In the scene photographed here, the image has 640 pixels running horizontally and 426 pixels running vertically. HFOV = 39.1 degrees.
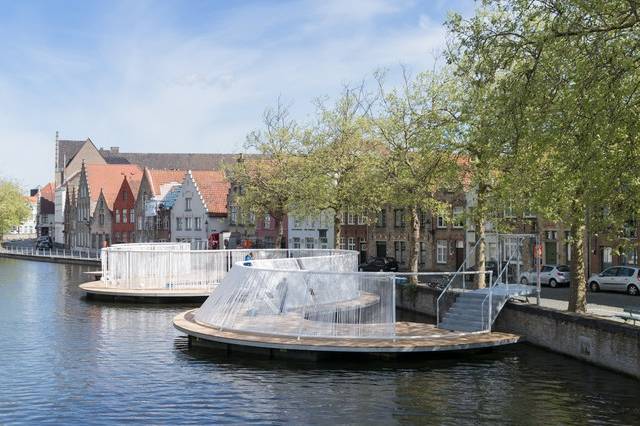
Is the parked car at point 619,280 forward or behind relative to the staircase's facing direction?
behind

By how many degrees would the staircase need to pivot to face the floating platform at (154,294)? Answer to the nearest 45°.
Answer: approximately 90° to its right

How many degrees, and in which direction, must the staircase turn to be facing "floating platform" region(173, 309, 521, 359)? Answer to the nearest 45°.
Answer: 0° — it already faces it

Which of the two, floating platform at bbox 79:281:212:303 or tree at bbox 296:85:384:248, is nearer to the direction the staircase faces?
the floating platform

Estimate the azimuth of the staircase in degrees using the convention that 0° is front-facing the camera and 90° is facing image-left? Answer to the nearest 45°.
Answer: approximately 45°

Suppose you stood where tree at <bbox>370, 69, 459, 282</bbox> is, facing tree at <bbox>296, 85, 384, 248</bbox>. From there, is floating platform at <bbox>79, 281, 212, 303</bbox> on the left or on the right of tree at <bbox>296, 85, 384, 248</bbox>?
left

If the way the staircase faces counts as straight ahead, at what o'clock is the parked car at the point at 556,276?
The parked car is roughly at 5 o'clock from the staircase.
